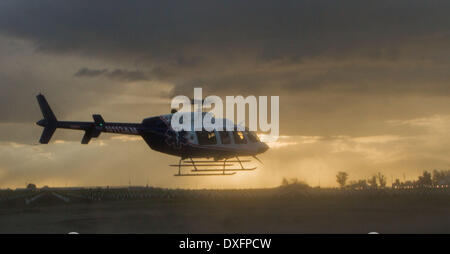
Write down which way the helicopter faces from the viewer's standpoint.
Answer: facing to the right of the viewer
